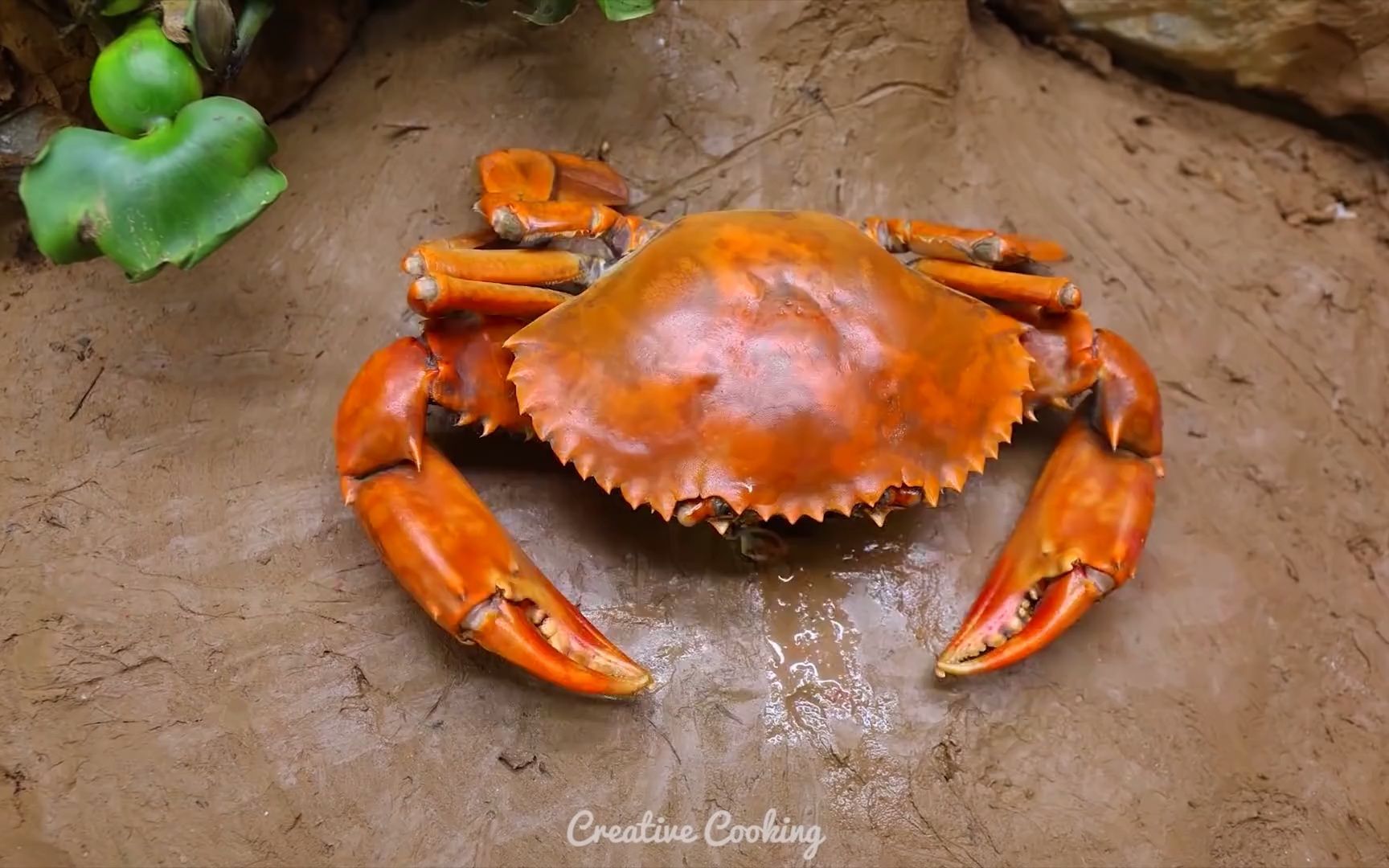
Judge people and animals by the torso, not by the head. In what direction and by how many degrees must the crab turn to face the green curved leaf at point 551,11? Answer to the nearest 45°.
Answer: approximately 135° to its right

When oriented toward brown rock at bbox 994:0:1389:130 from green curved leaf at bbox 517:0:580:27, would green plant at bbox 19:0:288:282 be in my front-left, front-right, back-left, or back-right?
back-right

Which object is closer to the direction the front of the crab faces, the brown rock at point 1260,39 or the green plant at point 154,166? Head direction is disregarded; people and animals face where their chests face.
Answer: the green plant

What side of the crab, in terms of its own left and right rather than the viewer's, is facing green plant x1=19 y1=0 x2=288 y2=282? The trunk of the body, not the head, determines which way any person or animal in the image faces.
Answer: right

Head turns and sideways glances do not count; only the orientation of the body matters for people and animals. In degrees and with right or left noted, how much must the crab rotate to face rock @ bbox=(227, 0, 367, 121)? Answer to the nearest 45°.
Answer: approximately 135° to its right

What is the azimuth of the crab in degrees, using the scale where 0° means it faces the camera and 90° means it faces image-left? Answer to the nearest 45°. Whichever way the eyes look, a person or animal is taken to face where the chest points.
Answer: approximately 0°

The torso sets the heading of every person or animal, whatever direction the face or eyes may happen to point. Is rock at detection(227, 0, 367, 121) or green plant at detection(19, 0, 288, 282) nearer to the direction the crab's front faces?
the green plant
